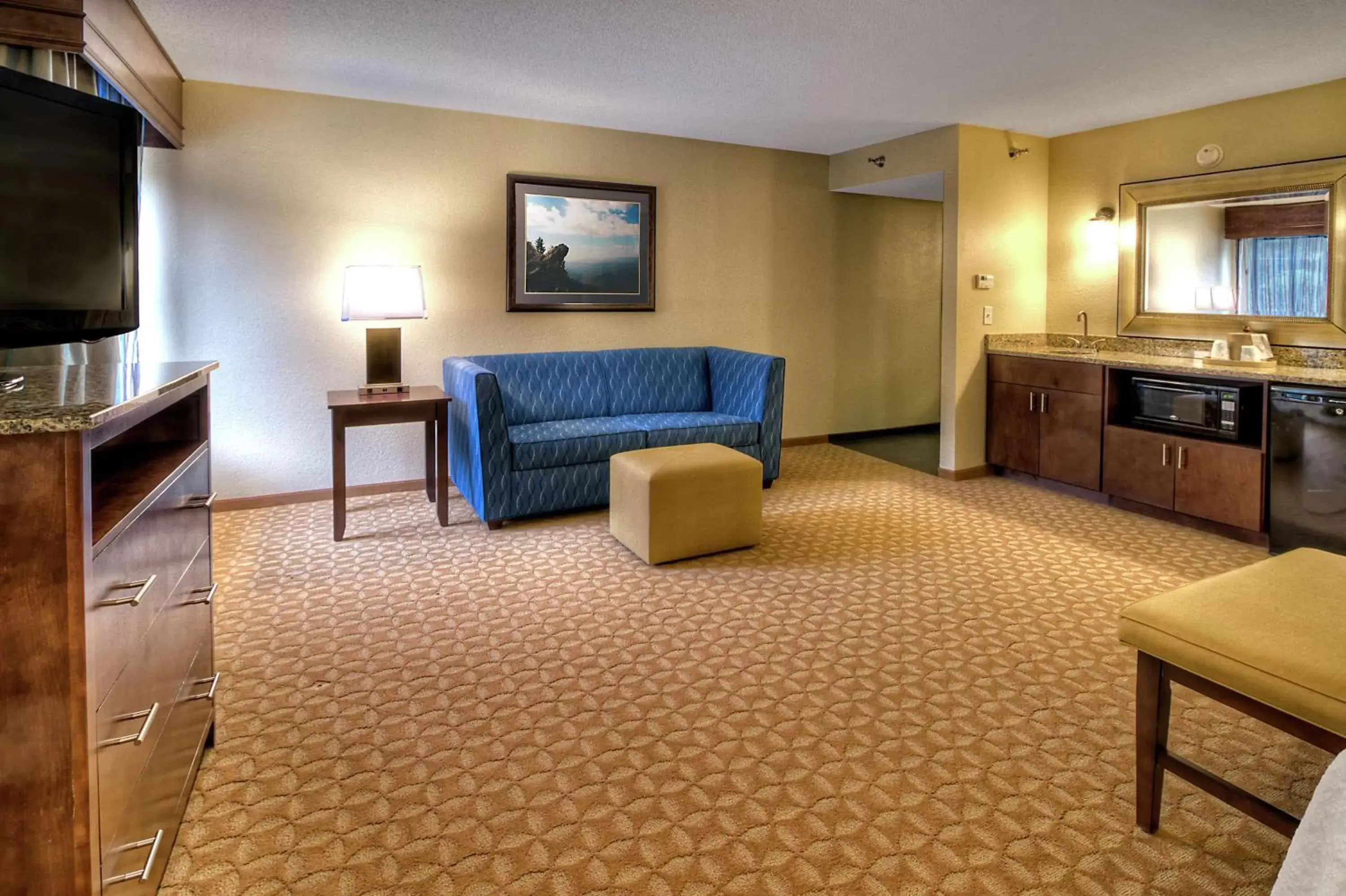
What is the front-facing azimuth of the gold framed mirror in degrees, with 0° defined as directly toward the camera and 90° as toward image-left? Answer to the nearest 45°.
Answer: approximately 45°

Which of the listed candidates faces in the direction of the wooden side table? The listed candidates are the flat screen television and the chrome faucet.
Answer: the chrome faucet

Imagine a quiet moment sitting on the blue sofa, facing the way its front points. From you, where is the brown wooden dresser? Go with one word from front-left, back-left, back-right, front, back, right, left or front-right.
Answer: front-right

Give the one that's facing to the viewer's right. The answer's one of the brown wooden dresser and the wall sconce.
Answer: the brown wooden dresser

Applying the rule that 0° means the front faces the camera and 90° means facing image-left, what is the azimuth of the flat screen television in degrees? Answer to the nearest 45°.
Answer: approximately 315°

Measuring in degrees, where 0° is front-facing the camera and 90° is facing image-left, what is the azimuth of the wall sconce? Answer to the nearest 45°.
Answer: approximately 45°

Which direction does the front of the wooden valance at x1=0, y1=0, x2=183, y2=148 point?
to the viewer's right

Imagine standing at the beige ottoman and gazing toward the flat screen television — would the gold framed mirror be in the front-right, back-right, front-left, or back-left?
back-left

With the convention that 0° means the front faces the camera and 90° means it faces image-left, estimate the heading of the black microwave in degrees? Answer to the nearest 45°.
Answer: approximately 45°

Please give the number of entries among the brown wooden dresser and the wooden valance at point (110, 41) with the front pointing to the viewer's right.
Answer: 2

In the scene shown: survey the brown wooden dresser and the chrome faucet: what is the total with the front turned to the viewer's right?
1

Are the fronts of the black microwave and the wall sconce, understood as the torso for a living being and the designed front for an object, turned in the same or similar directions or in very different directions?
same or similar directions
